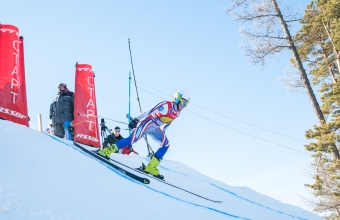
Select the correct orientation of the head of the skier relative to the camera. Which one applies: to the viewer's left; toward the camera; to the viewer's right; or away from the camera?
to the viewer's right

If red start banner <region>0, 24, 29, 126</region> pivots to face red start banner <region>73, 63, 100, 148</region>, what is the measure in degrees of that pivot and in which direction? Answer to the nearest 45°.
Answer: approximately 135° to its left

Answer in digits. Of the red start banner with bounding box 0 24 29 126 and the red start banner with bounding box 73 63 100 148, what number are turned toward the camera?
2

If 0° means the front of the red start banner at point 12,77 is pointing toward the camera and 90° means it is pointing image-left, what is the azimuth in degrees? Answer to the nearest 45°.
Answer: approximately 0°

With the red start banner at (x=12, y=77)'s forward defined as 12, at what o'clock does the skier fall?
The skier is roughly at 10 o'clock from the red start banner.
